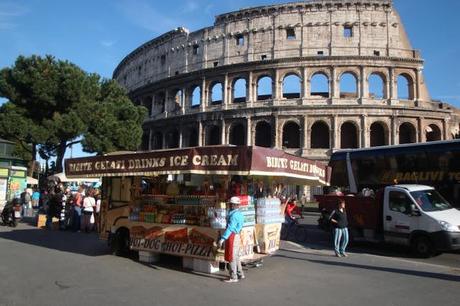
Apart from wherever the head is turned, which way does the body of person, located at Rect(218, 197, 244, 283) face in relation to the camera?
to the viewer's left

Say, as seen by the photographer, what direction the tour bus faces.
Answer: facing away from the viewer and to the left of the viewer

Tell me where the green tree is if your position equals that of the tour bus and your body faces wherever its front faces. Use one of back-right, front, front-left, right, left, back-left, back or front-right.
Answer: front-left
